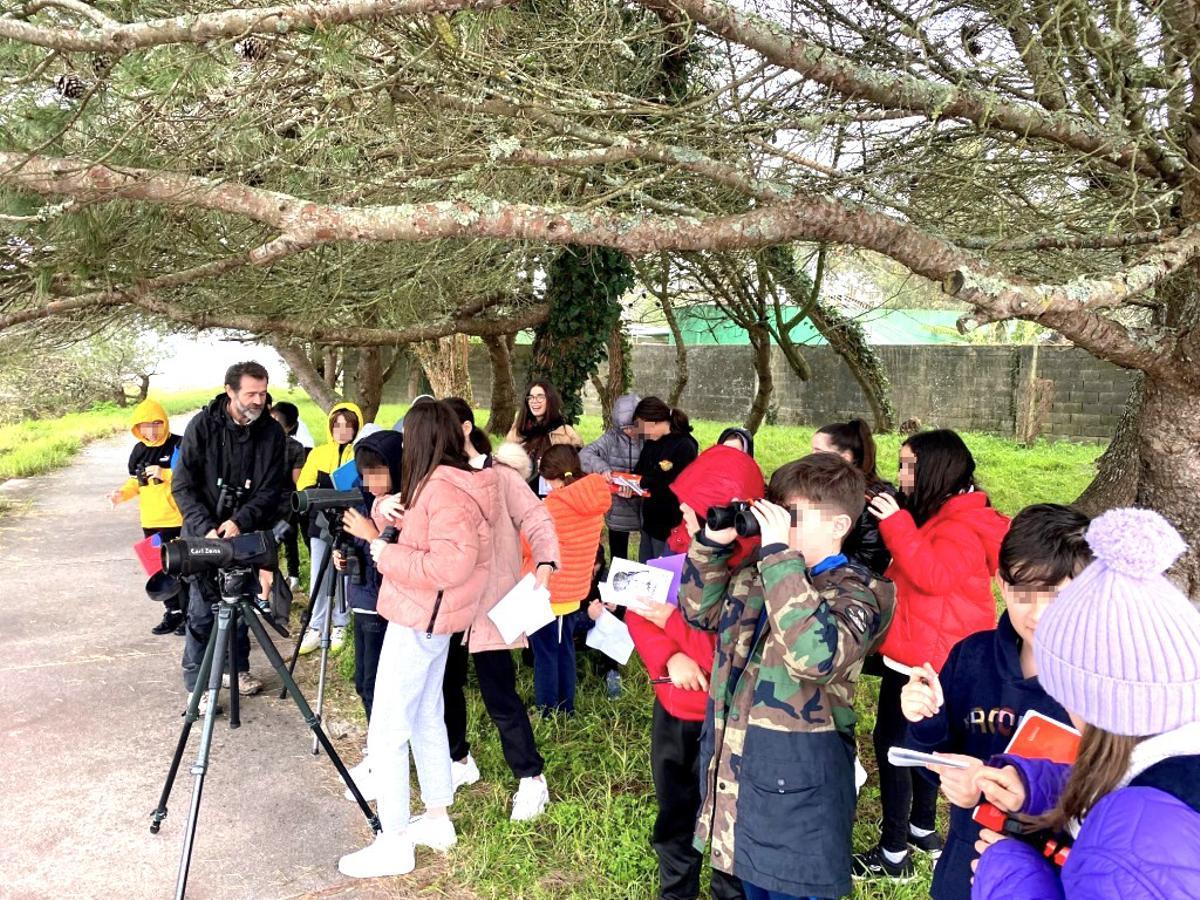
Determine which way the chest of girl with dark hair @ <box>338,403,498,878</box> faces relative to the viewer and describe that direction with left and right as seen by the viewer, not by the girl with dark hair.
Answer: facing to the left of the viewer

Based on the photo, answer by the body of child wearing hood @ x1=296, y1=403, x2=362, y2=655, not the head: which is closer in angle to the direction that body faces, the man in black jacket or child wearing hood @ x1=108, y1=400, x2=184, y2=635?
the man in black jacket

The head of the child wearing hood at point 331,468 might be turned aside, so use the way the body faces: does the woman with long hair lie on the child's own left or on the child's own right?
on the child's own left

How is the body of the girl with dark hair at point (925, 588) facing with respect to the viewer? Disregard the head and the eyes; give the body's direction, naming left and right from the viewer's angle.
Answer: facing to the left of the viewer
